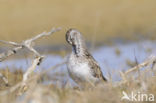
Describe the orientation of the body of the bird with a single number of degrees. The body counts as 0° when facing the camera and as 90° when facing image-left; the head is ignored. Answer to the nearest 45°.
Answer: approximately 45°
